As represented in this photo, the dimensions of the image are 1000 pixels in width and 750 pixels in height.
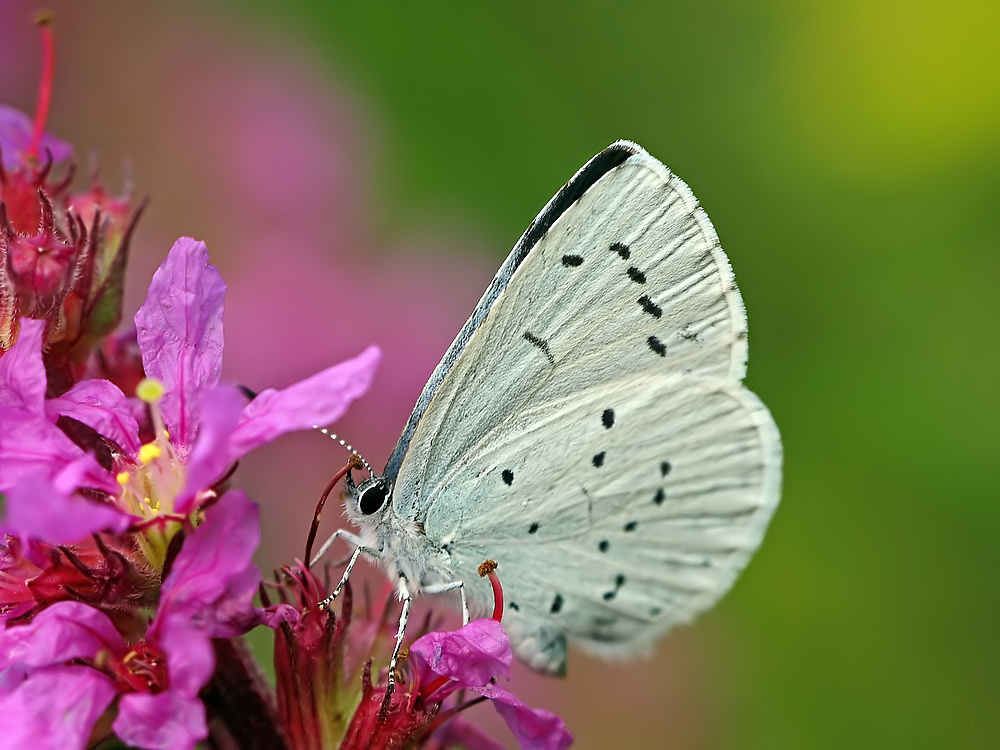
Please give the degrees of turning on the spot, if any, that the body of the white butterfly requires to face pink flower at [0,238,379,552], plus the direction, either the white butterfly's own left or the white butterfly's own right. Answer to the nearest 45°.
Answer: approximately 45° to the white butterfly's own left

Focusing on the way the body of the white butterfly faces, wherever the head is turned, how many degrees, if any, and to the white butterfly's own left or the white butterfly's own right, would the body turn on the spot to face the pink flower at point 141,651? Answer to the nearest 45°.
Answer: approximately 45° to the white butterfly's own left

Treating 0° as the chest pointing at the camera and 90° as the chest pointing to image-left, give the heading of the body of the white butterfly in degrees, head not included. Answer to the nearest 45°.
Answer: approximately 90°
